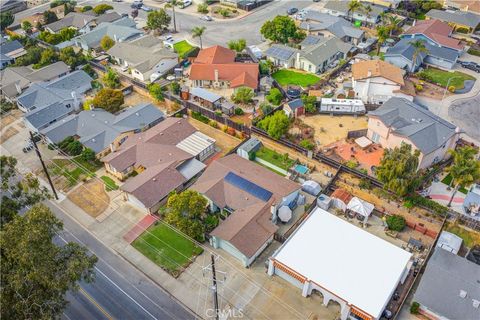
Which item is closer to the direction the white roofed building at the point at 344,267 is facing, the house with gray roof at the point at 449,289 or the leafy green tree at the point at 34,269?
the leafy green tree

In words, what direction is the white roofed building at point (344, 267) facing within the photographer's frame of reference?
facing the viewer and to the left of the viewer

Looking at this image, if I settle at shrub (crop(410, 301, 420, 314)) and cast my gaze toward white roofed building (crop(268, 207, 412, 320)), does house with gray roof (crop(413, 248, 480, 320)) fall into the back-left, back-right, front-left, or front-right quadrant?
back-right

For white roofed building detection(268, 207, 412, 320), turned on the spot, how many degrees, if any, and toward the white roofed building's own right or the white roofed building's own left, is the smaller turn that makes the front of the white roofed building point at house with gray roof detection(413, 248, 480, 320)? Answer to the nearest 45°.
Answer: approximately 135° to the white roofed building's own left

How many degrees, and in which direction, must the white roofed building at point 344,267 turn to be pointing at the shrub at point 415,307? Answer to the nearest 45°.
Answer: approximately 135° to its left

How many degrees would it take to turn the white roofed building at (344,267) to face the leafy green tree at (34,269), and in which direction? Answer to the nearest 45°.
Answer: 0° — it already faces it
